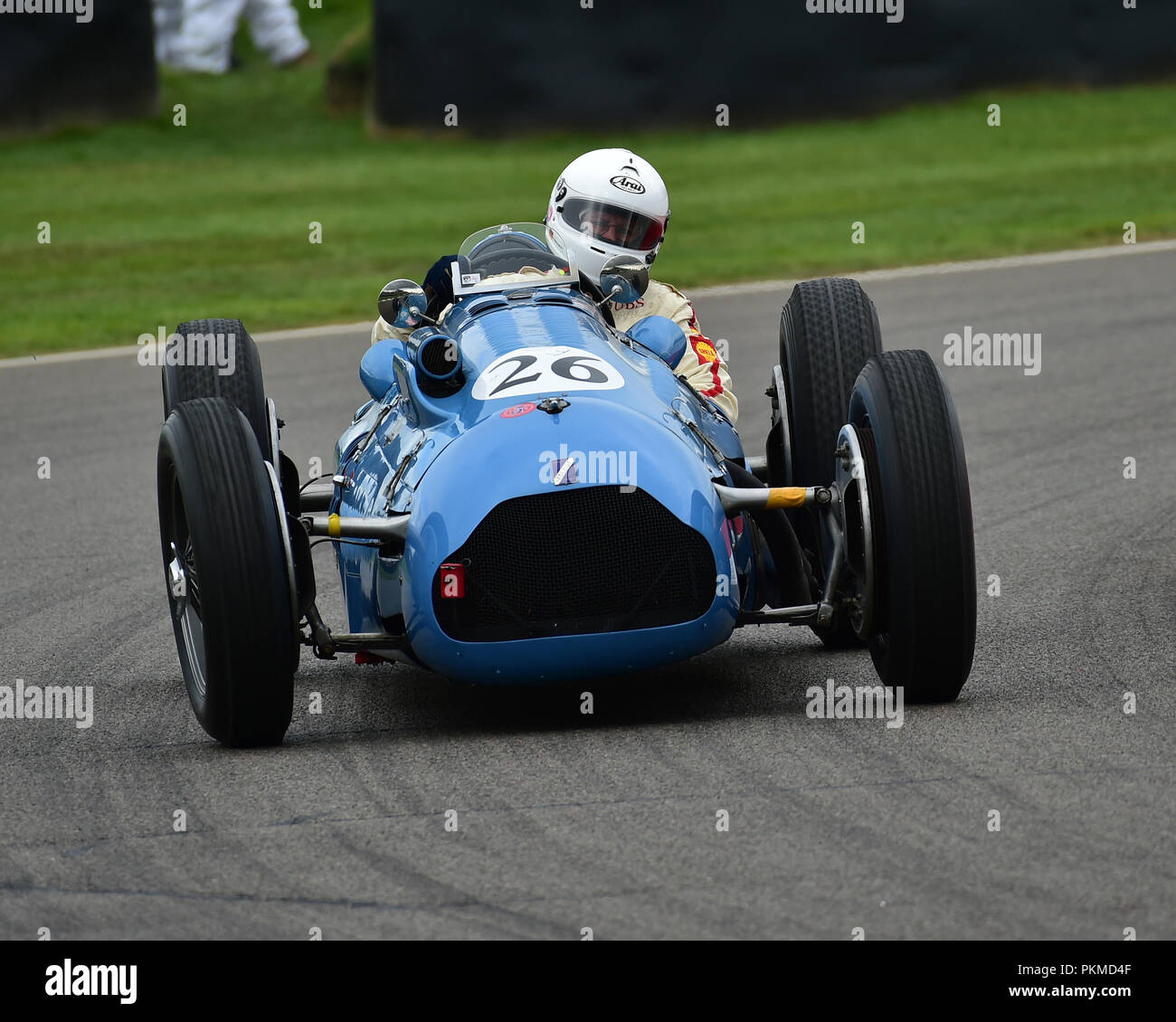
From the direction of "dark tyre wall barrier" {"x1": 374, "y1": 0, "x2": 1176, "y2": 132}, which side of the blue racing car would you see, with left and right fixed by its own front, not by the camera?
back

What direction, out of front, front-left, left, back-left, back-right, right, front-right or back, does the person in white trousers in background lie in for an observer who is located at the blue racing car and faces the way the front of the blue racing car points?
back

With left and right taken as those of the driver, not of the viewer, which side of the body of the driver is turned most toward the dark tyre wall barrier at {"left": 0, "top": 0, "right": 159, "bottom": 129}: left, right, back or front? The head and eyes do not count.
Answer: back

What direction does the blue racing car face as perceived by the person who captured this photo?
facing the viewer

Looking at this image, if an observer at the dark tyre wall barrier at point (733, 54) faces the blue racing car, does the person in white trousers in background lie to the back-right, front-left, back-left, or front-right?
back-right

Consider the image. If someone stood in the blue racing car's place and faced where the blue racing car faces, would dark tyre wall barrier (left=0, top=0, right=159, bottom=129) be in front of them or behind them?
behind

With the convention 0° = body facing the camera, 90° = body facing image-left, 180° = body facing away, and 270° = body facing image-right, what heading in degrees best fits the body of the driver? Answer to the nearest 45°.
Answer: approximately 0°

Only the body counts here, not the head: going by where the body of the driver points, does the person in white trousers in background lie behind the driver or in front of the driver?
behind

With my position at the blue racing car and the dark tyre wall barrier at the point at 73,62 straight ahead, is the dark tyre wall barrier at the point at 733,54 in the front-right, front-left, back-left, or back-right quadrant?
front-right

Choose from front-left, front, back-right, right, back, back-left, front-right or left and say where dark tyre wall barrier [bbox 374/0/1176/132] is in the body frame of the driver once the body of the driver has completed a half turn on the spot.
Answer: front
